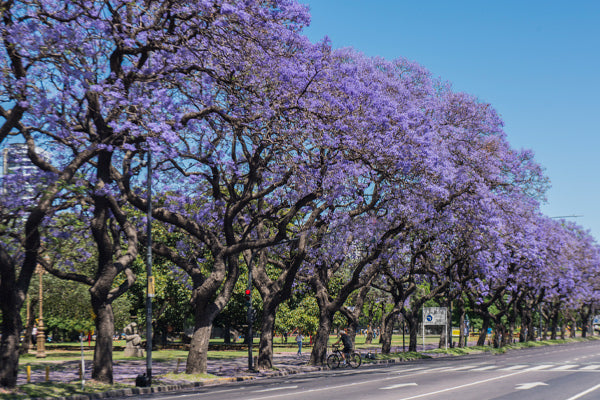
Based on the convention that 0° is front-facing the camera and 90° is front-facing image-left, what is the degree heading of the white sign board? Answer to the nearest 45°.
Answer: approximately 0°

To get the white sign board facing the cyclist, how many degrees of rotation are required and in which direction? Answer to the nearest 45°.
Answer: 0° — it already faces them

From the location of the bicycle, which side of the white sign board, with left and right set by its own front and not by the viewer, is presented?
front
